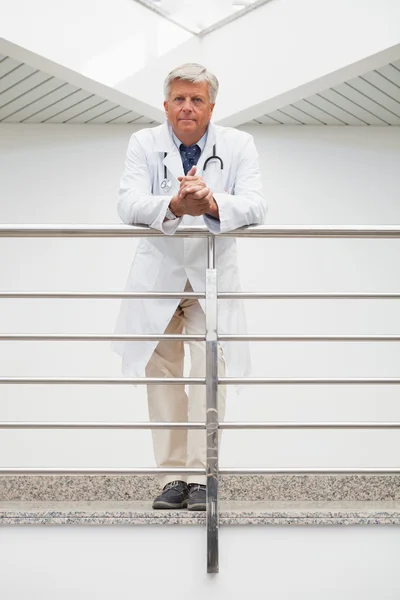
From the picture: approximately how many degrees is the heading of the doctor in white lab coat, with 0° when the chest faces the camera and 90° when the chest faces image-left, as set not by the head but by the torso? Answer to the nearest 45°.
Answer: approximately 0°
